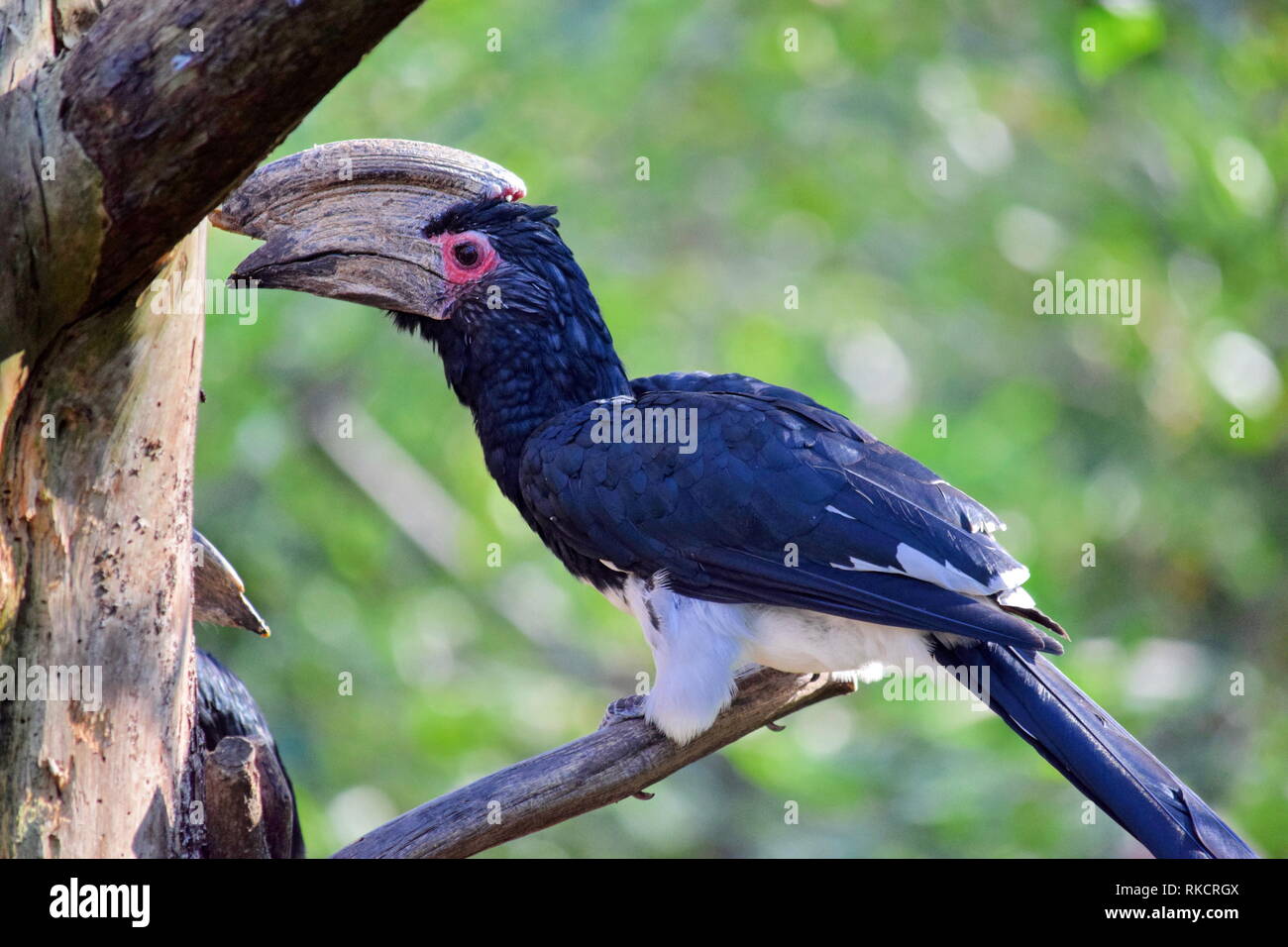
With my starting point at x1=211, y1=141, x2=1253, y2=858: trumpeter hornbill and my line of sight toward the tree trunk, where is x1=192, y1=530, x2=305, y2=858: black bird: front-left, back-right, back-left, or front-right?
front-right

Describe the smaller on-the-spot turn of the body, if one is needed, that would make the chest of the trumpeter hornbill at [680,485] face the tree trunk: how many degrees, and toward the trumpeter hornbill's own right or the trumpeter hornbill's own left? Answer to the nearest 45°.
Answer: approximately 45° to the trumpeter hornbill's own left

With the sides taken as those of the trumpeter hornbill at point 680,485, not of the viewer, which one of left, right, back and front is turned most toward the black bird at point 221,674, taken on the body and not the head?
front

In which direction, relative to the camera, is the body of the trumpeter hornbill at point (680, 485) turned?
to the viewer's left
